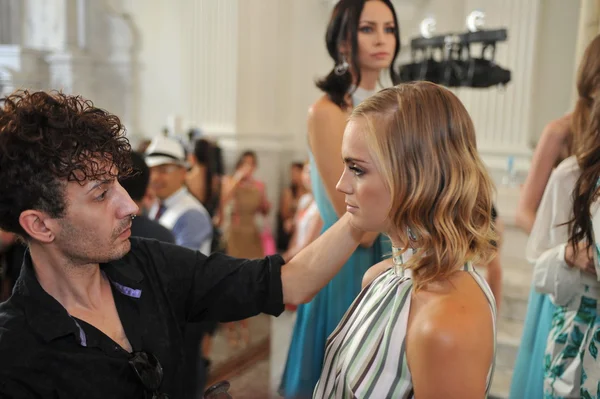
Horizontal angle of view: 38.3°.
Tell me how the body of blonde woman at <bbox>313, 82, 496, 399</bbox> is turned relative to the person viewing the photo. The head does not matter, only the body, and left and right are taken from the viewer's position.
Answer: facing to the left of the viewer

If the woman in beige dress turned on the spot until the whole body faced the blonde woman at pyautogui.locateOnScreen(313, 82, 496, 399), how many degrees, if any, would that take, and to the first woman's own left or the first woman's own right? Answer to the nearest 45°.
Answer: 0° — they already face them

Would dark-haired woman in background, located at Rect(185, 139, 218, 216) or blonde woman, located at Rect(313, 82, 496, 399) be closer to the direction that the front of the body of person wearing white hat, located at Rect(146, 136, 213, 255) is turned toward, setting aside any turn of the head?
the blonde woman

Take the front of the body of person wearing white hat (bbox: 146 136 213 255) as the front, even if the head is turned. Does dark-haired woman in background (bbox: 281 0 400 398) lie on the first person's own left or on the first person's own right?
on the first person's own left

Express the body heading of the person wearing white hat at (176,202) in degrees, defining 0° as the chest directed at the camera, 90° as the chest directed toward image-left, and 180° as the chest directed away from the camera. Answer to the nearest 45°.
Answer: approximately 45°

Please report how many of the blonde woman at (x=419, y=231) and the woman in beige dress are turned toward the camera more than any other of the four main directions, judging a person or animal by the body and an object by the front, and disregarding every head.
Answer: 1

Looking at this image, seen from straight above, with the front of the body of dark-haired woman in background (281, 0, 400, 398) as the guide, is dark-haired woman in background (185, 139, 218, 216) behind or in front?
behind

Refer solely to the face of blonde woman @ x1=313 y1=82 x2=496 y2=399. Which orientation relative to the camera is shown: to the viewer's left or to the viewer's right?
to the viewer's left
